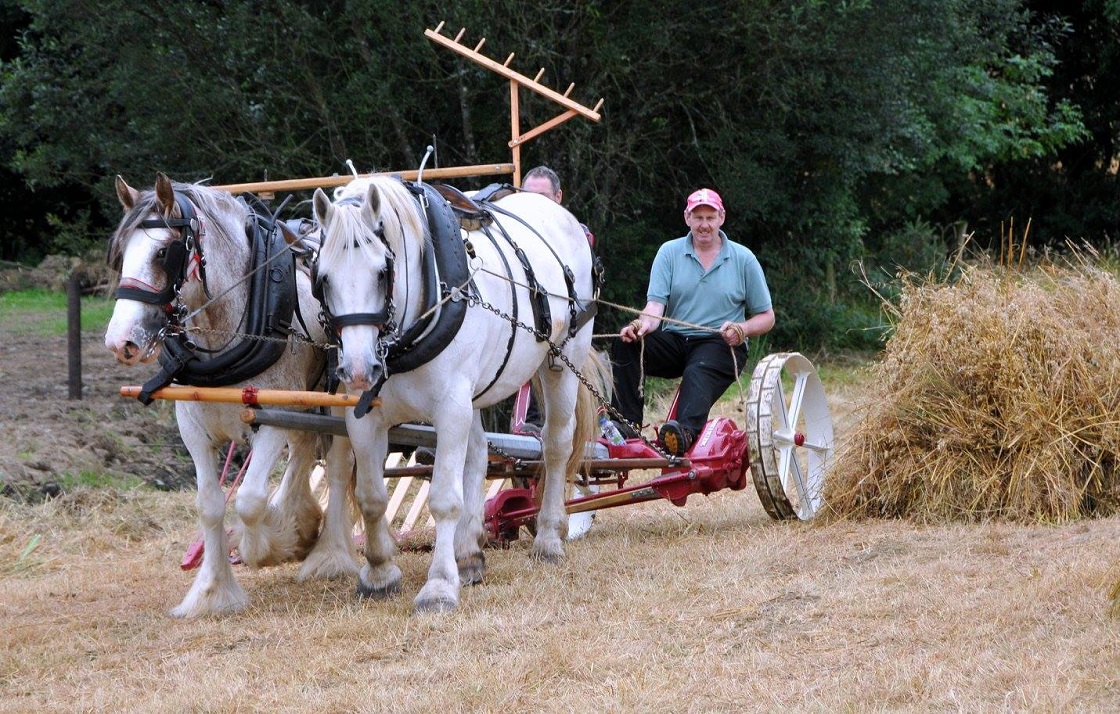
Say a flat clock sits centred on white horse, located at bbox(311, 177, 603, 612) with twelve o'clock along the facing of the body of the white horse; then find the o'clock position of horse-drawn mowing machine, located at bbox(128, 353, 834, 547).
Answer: The horse-drawn mowing machine is roughly at 6 o'clock from the white horse.

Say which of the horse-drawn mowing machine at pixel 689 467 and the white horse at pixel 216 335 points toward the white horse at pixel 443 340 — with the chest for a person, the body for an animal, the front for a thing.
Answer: the horse-drawn mowing machine

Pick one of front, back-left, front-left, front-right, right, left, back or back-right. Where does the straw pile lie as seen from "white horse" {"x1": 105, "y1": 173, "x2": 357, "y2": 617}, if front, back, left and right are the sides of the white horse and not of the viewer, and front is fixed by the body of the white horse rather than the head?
back-left

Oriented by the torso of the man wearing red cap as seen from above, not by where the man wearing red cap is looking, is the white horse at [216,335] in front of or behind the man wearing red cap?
in front

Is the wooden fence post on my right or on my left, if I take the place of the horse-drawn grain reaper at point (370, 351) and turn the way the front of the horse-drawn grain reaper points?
on my right

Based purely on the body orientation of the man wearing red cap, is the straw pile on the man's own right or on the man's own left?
on the man's own left

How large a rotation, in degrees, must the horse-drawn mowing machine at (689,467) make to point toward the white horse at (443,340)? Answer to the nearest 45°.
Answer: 0° — it already faces it

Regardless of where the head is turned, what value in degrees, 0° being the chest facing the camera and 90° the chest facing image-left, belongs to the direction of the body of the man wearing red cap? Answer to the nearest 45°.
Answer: approximately 0°

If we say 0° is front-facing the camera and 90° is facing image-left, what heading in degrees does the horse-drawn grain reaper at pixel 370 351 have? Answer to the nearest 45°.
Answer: approximately 45°
